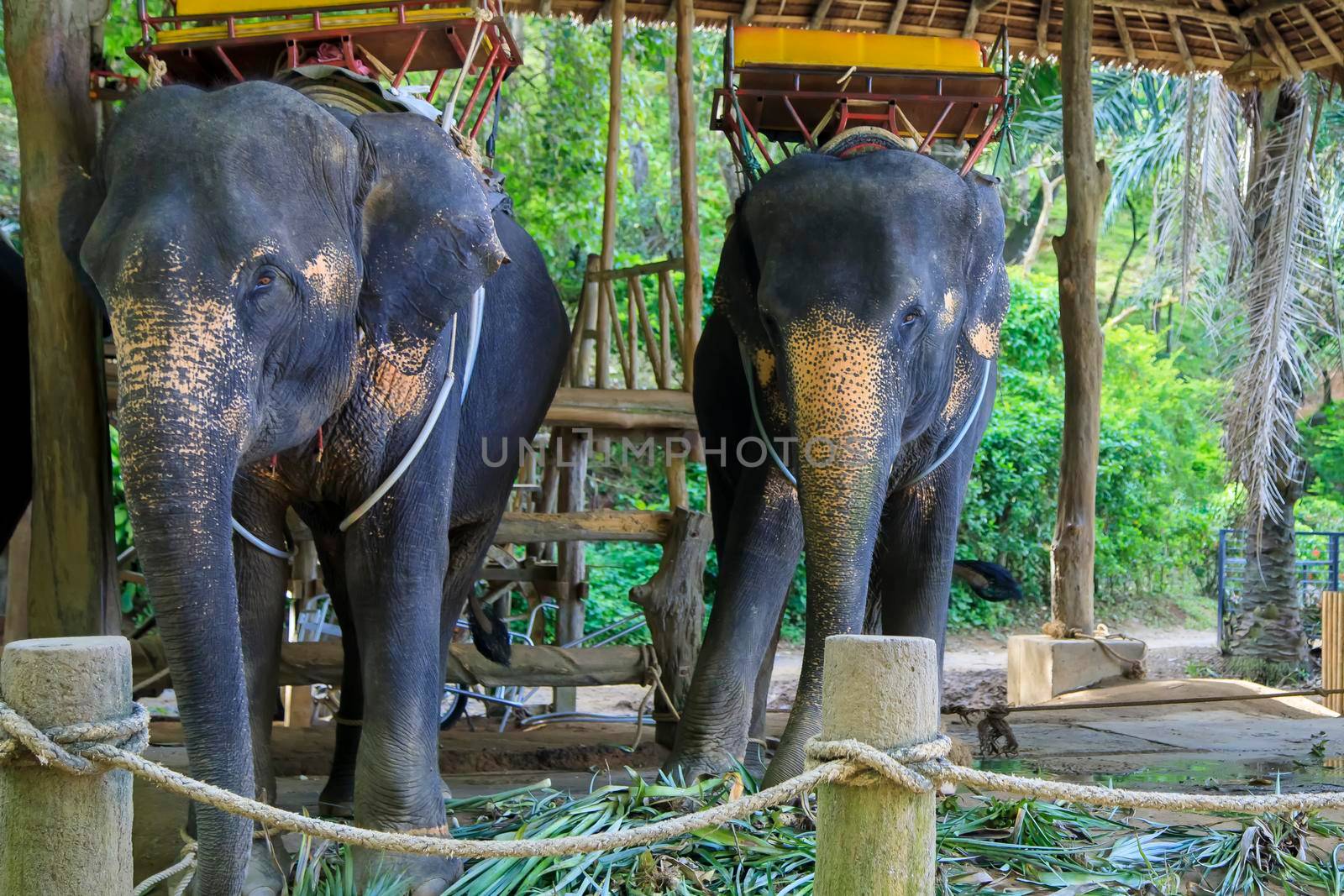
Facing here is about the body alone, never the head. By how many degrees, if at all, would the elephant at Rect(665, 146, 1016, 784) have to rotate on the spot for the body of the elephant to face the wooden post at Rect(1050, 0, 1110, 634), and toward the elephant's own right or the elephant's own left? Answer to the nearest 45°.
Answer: approximately 180°

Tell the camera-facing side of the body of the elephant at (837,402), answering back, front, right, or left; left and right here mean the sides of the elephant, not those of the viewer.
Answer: front

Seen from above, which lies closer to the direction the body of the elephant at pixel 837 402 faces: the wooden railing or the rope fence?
the rope fence

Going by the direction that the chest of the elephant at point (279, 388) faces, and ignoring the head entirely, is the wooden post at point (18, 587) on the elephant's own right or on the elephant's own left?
on the elephant's own right

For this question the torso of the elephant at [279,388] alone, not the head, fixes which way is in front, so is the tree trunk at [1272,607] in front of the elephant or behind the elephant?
behind

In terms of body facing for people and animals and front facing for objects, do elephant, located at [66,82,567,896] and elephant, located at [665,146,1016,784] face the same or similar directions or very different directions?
same or similar directions

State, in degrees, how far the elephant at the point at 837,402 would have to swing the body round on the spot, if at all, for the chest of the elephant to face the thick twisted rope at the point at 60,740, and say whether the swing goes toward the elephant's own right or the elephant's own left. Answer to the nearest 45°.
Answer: approximately 45° to the elephant's own right

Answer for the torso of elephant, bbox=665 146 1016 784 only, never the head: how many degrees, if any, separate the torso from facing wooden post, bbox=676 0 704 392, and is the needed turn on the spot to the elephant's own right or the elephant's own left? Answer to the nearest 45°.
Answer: approximately 180°

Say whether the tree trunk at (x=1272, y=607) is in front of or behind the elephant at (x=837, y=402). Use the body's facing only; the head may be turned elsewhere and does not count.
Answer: behind

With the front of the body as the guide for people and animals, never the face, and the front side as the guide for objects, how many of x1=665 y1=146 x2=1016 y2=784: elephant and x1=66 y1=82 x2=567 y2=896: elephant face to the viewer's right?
0

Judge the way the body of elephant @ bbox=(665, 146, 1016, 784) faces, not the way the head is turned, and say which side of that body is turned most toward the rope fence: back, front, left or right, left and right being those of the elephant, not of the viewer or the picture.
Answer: front

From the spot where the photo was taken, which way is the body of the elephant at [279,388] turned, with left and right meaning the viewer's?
facing the viewer and to the left of the viewer
